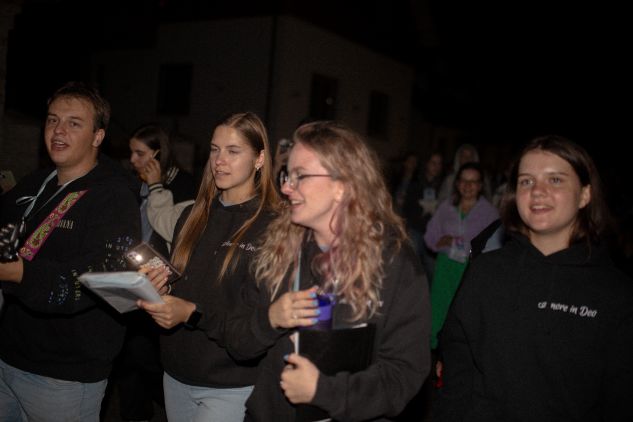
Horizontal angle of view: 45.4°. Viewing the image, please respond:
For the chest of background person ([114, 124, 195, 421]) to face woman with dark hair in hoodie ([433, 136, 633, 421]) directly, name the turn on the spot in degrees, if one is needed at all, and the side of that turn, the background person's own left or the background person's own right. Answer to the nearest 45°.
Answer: approximately 90° to the background person's own left

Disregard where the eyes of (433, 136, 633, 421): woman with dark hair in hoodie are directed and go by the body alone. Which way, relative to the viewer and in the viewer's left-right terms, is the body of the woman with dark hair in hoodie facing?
facing the viewer

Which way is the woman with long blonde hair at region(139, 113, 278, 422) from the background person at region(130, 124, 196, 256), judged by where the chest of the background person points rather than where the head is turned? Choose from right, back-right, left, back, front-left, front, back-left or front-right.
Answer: front-left

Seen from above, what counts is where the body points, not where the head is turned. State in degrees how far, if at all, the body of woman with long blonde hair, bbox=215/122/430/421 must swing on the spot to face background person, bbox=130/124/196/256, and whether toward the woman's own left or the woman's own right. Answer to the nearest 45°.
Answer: approximately 90° to the woman's own right

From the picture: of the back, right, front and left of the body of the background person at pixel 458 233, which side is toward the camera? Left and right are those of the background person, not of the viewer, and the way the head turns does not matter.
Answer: front

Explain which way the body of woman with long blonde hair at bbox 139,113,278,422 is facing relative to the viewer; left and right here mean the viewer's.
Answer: facing the viewer and to the left of the viewer

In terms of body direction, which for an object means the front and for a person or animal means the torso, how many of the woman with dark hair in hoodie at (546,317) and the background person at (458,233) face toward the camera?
2

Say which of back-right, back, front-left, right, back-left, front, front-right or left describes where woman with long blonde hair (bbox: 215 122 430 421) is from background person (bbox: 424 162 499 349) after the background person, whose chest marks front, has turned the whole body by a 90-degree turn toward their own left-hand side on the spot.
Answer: right

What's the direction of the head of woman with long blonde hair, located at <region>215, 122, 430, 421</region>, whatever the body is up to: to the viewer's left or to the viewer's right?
to the viewer's left
